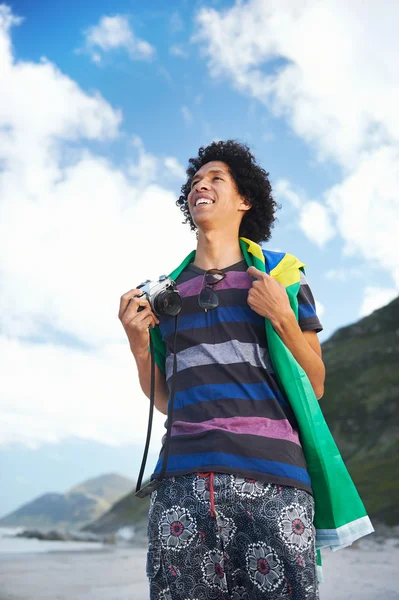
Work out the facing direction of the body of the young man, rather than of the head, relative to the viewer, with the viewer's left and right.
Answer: facing the viewer and to the left of the viewer
